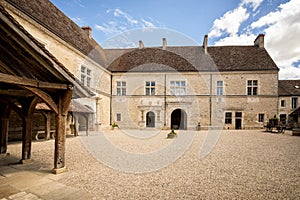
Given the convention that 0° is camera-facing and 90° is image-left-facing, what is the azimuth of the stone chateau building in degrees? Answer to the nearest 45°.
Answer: approximately 0°
